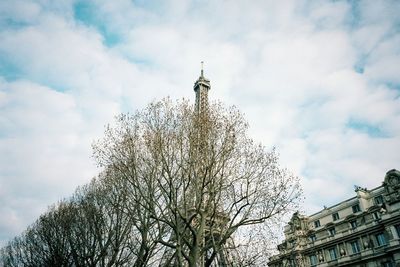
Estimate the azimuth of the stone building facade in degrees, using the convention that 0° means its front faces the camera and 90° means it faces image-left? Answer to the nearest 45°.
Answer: approximately 45°
